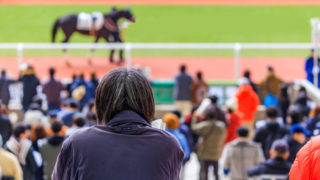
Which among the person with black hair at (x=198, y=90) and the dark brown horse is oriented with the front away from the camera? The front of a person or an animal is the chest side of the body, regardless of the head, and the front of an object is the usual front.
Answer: the person with black hair

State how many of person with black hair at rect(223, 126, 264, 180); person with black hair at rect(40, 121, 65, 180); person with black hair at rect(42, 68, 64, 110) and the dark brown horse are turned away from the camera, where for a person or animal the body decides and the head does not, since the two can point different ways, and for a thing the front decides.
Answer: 3

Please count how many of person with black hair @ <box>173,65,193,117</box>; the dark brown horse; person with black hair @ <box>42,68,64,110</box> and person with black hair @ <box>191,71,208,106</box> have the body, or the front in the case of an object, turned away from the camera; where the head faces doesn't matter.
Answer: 3

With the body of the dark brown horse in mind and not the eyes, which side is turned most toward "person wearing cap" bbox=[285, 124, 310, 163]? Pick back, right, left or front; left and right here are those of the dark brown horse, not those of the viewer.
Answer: right

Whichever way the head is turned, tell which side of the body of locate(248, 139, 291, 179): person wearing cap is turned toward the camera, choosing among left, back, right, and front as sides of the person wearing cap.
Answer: back

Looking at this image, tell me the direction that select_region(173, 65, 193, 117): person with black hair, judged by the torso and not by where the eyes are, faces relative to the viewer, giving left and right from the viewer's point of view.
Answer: facing away from the viewer

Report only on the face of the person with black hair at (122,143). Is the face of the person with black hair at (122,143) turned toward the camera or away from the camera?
away from the camera

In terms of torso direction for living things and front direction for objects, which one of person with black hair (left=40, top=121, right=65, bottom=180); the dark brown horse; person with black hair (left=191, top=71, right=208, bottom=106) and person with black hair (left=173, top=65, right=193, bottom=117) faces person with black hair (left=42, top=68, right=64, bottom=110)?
person with black hair (left=40, top=121, right=65, bottom=180)

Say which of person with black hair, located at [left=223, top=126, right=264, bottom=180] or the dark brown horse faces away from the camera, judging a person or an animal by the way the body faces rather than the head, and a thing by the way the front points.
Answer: the person with black hair

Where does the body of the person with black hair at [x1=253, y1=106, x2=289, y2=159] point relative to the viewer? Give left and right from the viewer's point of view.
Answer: facing away from the viewer

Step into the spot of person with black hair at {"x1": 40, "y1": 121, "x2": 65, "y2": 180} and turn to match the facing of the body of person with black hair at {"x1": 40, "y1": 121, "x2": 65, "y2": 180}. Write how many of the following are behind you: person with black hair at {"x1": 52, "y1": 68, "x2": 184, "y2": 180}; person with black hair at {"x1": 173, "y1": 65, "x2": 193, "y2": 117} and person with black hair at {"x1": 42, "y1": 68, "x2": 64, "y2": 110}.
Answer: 1

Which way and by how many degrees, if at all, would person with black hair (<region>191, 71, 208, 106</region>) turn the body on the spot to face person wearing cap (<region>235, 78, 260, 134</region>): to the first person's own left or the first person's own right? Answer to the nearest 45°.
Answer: approximately 135° to the first person's own right

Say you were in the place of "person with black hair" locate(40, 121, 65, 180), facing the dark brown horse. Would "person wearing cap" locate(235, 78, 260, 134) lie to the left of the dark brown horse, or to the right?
right

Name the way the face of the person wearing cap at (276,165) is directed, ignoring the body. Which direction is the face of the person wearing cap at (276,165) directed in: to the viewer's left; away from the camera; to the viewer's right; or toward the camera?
away from the camera

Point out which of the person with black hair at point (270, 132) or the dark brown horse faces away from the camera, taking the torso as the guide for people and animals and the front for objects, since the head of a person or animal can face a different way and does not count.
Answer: the person with black hair

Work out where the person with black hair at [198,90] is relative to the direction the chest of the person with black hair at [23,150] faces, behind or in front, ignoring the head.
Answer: in front
